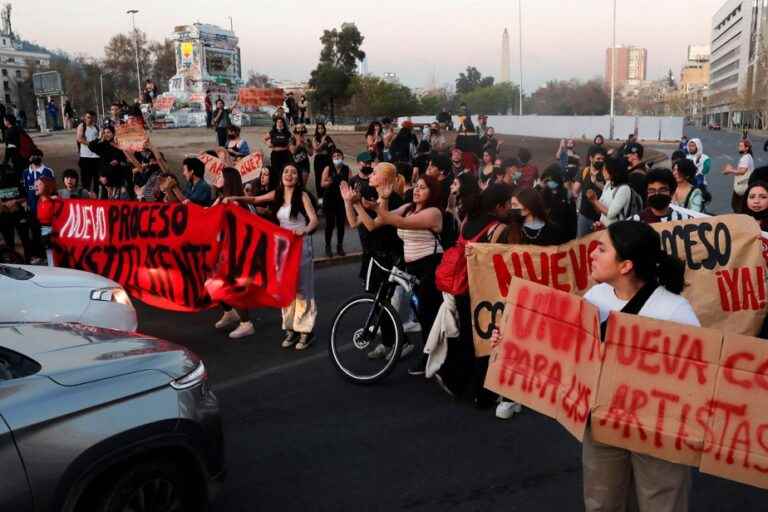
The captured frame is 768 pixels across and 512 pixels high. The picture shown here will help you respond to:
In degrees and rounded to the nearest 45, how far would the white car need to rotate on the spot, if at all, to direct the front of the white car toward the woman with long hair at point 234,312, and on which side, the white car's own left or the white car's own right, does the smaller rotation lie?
approximately 45° to the white car's own left

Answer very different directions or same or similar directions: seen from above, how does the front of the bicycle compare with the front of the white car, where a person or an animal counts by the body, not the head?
very different directions

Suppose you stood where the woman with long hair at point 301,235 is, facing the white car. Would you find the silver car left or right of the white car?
left

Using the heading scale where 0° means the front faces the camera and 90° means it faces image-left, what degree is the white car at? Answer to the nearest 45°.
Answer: approximately 270°

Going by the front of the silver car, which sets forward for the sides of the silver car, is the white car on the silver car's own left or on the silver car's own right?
on the silver car's own left

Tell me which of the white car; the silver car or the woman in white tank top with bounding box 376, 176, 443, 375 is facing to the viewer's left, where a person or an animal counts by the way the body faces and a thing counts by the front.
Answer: the woman in white tank top

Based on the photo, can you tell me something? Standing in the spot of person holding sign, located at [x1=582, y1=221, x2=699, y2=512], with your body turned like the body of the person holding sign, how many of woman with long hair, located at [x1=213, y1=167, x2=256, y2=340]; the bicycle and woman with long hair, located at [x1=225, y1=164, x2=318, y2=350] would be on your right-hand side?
3

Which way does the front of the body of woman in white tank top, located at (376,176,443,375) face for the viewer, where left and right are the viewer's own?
facing to the left of the viewer

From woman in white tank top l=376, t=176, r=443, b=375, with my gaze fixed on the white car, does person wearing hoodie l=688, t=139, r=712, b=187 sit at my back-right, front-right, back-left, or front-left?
back-right

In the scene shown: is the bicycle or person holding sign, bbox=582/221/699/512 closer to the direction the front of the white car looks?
the bicycle

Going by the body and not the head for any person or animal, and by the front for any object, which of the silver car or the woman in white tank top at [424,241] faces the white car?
the woman in white tank top

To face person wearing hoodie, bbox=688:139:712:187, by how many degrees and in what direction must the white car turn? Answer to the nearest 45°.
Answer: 0° — it already faces them

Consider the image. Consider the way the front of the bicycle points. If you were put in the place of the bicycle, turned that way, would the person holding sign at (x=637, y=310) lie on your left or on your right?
on your left

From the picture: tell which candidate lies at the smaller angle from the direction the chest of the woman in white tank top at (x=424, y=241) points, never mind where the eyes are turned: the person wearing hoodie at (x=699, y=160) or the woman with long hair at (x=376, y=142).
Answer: the woman with long hair

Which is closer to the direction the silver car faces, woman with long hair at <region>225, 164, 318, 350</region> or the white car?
the woman with long hair
